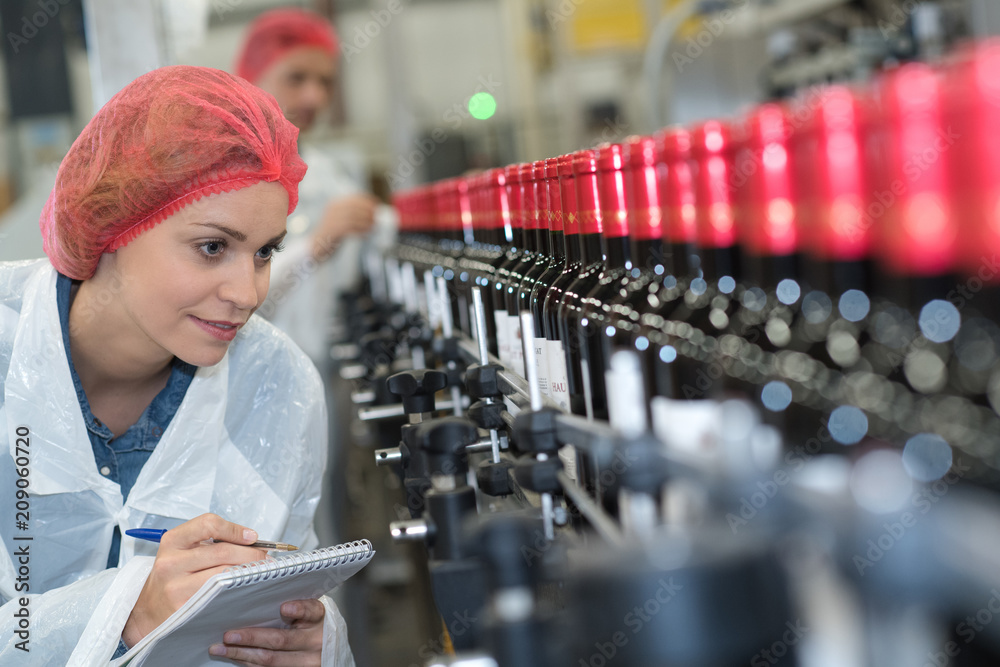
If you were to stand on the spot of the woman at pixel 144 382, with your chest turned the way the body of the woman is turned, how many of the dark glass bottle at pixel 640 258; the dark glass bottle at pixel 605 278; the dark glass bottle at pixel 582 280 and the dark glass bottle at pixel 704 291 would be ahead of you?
4

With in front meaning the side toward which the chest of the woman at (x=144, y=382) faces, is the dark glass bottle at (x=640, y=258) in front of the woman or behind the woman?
in front

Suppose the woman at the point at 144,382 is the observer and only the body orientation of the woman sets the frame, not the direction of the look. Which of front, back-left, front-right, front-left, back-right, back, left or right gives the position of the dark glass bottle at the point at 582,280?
front

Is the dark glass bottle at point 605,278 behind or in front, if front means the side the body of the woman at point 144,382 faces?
in front

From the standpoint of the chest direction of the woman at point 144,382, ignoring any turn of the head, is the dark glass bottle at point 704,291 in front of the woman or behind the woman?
in front

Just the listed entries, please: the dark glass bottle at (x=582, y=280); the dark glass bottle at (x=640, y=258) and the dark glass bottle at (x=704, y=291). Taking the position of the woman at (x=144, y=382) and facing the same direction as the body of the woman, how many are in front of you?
3

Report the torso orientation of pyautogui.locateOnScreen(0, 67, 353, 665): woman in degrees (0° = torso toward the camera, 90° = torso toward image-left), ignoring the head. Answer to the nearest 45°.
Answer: approximately 315°
